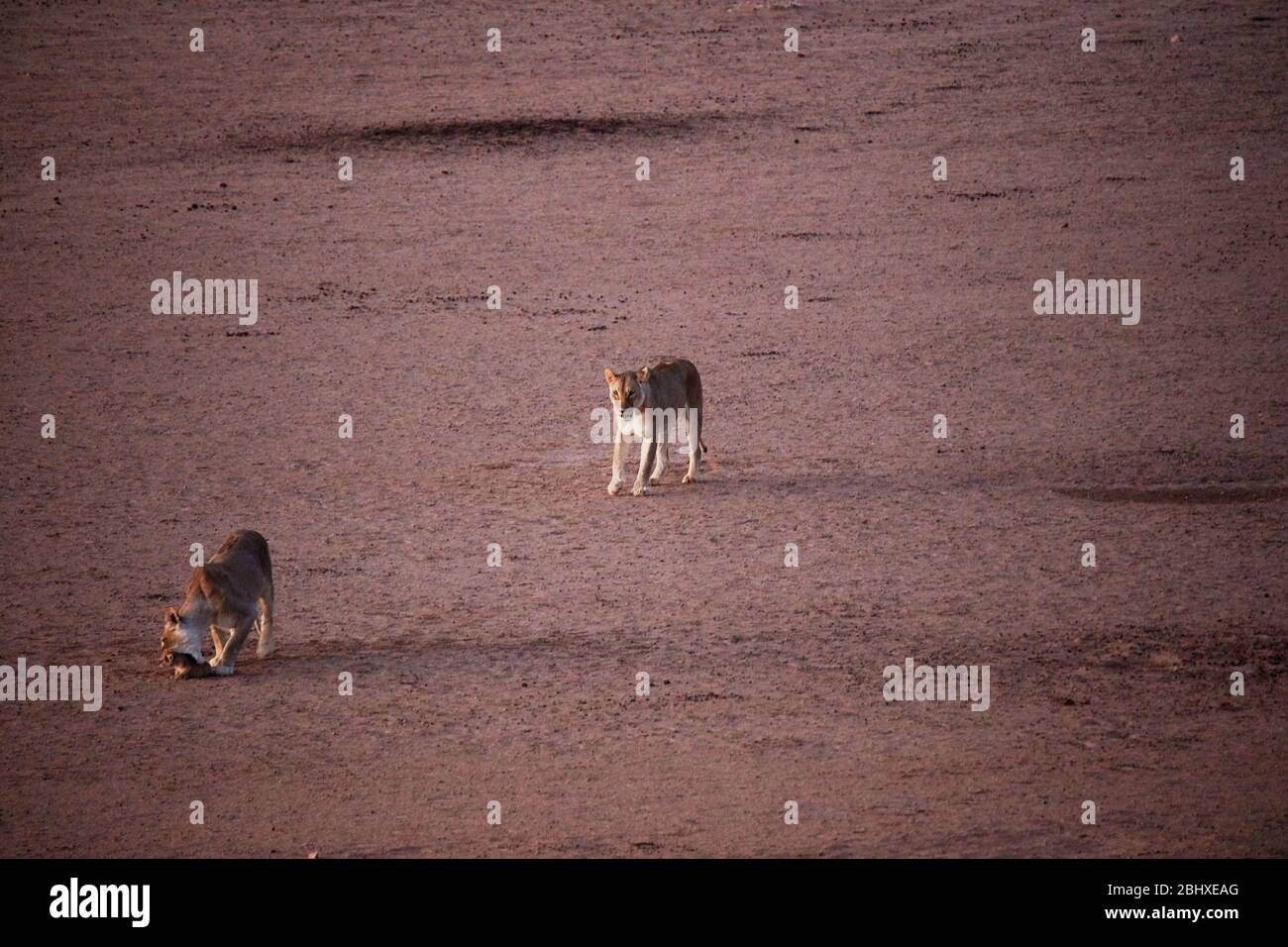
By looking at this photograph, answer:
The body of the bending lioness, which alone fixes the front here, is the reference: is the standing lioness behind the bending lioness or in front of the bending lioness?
behind

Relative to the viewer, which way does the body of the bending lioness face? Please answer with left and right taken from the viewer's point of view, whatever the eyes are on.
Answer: facing the viewer and to the left of the viewer

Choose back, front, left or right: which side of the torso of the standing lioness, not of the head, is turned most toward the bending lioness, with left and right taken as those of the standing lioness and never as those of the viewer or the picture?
front

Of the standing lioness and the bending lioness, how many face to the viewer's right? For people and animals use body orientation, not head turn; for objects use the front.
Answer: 0
